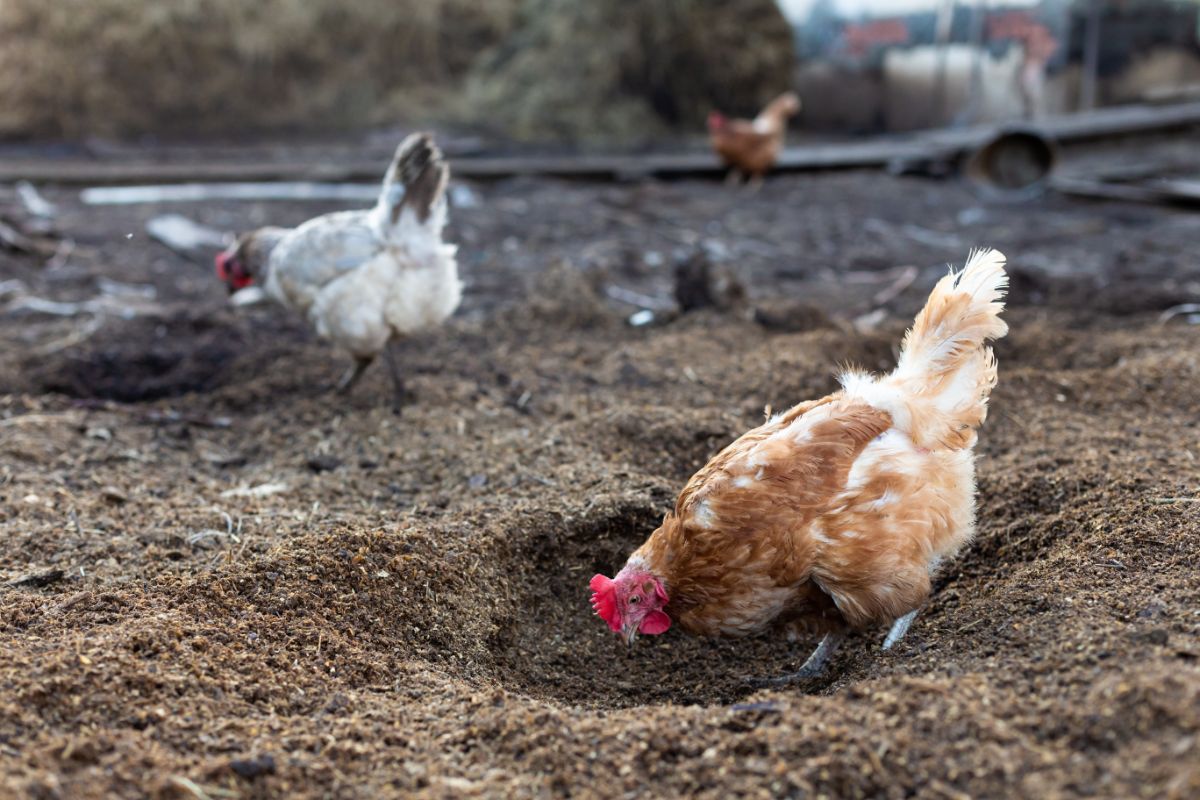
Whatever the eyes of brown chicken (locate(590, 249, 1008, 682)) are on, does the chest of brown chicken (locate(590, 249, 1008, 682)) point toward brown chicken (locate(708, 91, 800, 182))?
no

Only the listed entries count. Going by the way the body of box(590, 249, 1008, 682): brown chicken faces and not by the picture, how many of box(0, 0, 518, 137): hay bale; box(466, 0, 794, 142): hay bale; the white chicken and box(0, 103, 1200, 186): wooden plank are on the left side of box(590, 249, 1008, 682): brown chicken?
0

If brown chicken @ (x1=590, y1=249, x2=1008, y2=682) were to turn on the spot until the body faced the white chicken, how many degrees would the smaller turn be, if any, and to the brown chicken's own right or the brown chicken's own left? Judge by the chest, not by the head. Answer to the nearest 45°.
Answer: approximately 45° to the brown chicken's own right

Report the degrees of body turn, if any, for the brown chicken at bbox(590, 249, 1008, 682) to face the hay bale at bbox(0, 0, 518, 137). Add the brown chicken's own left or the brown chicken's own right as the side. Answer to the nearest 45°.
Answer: approximately 45° to the brown chicken's own right

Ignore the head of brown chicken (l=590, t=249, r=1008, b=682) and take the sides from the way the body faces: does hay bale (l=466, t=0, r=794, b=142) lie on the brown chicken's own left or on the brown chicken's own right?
on the brown chicken's own right

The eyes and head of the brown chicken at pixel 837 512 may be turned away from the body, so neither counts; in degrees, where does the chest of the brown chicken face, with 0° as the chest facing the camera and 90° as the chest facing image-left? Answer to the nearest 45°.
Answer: approximately 90°

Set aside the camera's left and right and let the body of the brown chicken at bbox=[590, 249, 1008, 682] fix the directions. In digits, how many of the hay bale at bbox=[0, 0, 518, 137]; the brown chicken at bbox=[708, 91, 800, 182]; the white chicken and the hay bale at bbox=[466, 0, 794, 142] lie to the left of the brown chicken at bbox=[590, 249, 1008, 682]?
0

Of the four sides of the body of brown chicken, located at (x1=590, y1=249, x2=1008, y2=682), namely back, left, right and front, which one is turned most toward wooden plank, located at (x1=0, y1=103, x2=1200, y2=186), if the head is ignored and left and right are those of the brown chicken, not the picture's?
right
